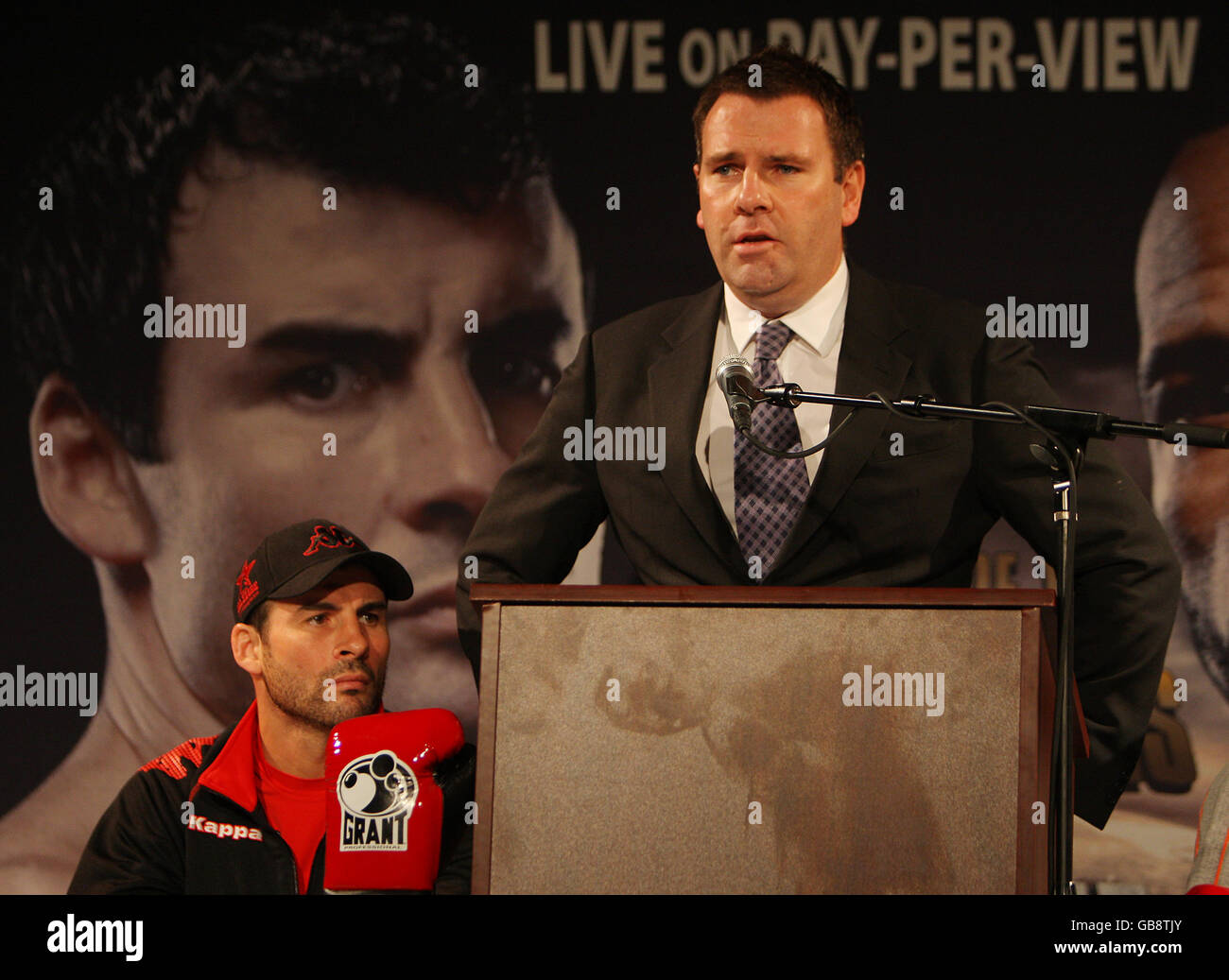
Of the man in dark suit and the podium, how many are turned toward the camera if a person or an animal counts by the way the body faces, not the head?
2

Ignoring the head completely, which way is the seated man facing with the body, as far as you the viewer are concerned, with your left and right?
facing the viewer and to the right of the viewer

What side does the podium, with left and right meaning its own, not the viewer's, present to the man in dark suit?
back

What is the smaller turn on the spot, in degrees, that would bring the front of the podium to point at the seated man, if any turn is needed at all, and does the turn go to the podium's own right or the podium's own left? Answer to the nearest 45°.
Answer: approximately 135° to the podium's own right

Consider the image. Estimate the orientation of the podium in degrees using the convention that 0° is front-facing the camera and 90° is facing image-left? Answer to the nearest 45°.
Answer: approximately 0°

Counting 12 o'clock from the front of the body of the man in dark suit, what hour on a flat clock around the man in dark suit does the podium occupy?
The podium is roughly at 12 o'clock from the man in dark suit.

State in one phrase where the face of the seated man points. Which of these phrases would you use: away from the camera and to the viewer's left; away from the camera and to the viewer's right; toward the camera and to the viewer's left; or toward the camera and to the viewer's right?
toward the camera and to the viewer's right

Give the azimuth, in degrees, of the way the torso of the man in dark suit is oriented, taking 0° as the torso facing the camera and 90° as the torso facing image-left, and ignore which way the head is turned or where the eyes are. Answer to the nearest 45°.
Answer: approximately 0°
